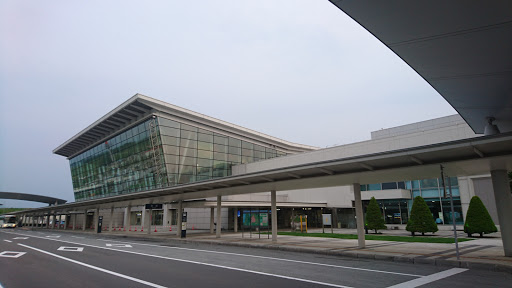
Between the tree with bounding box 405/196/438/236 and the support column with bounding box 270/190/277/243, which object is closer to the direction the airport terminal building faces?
the support column

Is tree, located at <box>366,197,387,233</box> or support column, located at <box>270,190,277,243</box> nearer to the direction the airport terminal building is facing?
the support column

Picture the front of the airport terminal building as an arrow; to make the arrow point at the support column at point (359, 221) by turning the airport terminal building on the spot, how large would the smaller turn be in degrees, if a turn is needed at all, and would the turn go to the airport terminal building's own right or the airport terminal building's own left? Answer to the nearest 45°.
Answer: approximately 90° to the airport terminal building's own left

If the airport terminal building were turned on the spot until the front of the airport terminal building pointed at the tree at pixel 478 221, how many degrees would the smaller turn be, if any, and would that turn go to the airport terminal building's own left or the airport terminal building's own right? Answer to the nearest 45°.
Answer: approximately 90° to the airport terminal building's own left

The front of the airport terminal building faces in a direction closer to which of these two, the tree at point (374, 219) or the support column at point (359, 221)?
the support column

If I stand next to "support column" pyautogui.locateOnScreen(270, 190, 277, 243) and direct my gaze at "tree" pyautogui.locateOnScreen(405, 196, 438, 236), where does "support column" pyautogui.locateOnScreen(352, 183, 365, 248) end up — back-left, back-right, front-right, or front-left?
front-right

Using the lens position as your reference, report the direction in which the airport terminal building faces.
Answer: facing the viewer and to the left of the viewer

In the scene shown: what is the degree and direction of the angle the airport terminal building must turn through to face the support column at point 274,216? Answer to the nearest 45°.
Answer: approximately 45° to its left

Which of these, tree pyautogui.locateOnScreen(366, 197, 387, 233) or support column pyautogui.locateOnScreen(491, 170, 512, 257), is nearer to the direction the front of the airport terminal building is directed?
the support column
